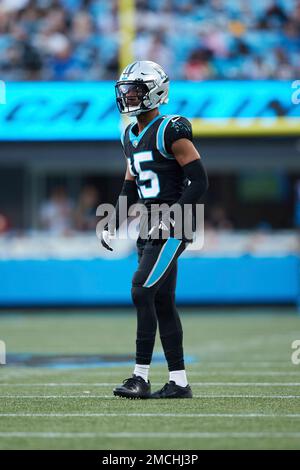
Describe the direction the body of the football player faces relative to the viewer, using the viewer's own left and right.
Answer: facing the viewer and to the left of the viewer
